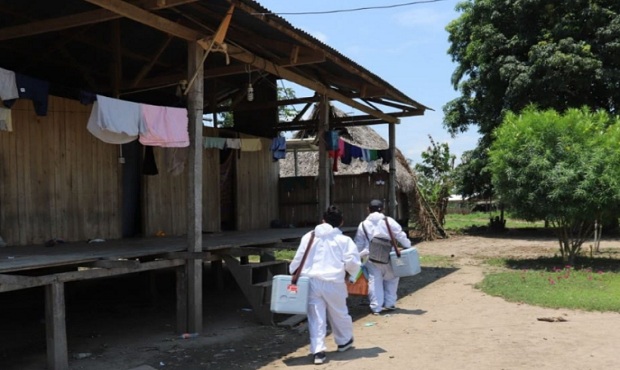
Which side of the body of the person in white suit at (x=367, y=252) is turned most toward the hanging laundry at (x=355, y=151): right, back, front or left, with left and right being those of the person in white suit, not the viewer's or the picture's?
front

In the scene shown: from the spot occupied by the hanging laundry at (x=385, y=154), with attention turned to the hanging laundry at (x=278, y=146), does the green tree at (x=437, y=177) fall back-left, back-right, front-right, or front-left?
back-right

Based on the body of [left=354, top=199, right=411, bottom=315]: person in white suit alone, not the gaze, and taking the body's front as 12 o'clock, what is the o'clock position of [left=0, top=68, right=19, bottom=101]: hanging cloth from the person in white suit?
The hanging cloth is roughly at 8 o'clock from the person in white suit.

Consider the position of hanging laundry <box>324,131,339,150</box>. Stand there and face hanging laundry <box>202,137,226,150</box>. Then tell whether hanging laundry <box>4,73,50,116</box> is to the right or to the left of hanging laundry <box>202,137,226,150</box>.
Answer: left

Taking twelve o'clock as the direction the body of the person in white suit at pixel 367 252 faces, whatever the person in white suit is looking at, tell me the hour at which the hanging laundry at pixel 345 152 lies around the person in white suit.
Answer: The hanging laundry is roughly at 12 o'clock from the person in white suit.

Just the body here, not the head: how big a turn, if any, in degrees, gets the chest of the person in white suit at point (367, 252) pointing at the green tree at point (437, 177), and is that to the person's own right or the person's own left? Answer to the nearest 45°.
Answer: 0° — they already face it

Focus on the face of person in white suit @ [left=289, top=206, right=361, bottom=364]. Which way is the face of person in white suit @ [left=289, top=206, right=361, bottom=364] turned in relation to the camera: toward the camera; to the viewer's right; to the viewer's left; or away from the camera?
away from the camera

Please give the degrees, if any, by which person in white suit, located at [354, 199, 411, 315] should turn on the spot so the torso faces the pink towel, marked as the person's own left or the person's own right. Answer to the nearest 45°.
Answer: approximately 135° to the person's own left

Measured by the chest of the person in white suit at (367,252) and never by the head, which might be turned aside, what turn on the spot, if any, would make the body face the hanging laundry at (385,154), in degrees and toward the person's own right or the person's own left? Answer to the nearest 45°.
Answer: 0° — they already face it

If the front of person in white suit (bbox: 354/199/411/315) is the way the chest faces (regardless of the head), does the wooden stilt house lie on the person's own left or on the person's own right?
on the person's own left

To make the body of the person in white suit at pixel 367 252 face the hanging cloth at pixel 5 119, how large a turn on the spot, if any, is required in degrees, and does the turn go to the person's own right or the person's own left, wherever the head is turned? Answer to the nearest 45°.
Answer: approximately 135° to the person's own left

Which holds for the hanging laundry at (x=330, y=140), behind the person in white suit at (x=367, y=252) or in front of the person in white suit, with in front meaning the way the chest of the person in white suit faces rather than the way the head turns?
in front

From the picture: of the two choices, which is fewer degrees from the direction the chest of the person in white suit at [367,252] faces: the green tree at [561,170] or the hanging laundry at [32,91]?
the green tree

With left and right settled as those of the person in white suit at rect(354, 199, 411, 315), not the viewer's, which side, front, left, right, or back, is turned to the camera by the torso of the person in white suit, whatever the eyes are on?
back

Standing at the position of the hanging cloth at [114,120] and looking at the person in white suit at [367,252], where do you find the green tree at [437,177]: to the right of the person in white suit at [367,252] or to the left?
left

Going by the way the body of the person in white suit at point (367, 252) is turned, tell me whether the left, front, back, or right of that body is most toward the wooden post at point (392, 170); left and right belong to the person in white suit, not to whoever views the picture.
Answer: front
